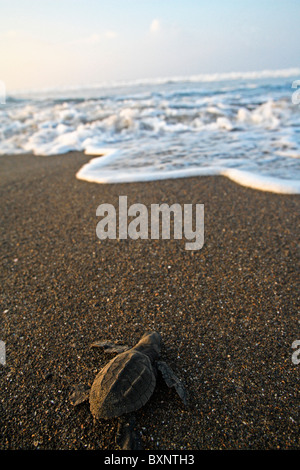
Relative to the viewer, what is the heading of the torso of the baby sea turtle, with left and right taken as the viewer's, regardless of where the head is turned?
facing away from the viewer and to the right of the viewer
